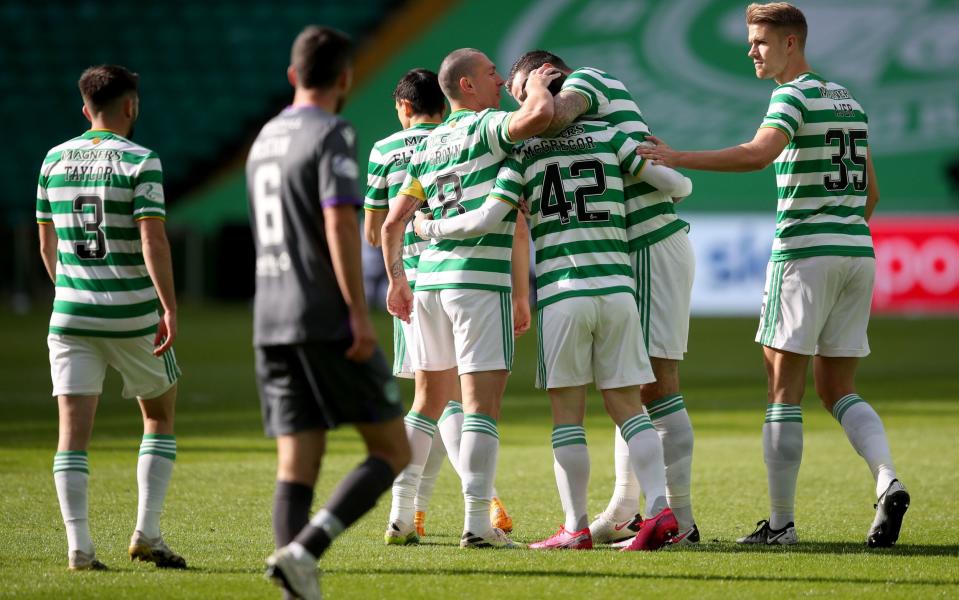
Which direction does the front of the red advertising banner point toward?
toward the camera
